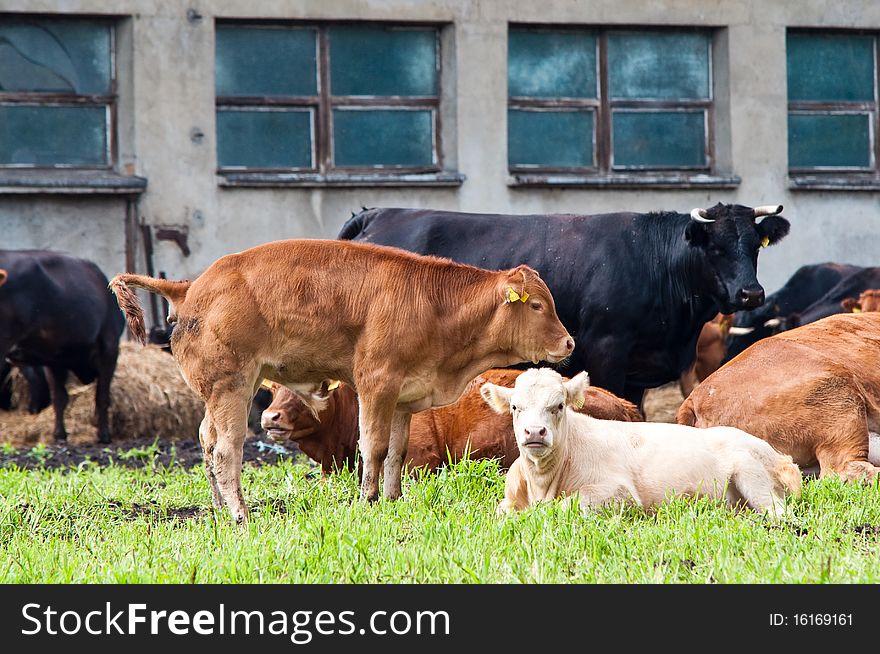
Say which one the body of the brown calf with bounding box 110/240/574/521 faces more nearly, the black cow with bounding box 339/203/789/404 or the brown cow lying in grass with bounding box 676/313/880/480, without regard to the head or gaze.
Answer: the brown cow lying in grass

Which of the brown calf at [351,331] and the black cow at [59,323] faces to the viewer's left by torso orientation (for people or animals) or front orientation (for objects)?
the black cow

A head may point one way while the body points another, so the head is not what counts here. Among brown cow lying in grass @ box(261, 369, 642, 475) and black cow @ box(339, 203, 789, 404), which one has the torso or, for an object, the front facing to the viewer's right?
the black cow

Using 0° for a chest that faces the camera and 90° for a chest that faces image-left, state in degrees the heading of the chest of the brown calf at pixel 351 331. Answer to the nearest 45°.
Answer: approximately 270°

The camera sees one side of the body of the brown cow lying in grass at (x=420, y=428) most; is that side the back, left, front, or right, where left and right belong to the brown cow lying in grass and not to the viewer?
left

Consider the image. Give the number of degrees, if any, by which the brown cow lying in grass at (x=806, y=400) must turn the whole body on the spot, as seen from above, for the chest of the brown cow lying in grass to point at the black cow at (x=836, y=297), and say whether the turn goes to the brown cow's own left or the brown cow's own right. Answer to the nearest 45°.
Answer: approximately 90° to the brown cow's own left

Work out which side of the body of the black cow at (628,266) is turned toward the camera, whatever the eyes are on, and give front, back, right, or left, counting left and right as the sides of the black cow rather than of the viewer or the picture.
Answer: right

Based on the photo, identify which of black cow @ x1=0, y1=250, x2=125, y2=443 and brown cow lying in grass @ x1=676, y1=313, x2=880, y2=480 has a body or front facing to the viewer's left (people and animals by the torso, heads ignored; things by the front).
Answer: the black cow

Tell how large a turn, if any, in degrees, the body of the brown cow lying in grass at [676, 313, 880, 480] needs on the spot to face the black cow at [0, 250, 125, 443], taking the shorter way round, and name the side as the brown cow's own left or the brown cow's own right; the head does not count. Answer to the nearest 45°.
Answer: approximately 135° to the brown cow's own left

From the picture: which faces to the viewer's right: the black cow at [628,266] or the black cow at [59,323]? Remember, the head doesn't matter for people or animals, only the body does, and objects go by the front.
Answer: the black cow at [628,266]

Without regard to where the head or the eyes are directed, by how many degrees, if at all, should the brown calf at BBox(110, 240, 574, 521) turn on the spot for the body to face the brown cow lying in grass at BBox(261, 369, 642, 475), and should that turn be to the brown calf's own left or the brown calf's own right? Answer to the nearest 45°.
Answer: approximately 90° to the brown calf's own left

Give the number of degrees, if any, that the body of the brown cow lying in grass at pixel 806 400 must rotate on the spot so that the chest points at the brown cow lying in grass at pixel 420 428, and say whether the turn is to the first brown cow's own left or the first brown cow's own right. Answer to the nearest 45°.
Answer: approximately 180°

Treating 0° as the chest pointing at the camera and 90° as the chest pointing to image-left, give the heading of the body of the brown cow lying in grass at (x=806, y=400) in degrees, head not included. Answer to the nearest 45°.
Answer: approximately 270°

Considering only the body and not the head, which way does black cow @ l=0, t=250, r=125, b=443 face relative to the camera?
to the viewer's left

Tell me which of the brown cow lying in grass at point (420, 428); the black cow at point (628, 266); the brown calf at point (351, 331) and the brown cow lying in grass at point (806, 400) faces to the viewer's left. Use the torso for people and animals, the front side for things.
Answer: the brown cow lying in grass at point (420, 428)

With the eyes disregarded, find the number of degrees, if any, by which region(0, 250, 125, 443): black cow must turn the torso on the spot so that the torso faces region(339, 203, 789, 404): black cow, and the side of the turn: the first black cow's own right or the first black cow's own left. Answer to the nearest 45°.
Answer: approximately 135° to the first black cow's own left
